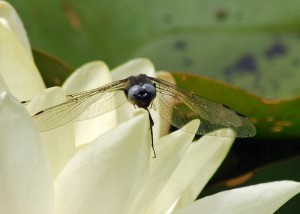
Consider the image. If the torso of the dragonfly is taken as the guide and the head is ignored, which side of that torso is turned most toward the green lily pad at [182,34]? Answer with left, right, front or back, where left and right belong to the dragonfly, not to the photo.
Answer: back

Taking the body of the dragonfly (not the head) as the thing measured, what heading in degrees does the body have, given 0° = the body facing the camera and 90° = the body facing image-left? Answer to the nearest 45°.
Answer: approximately 0°
